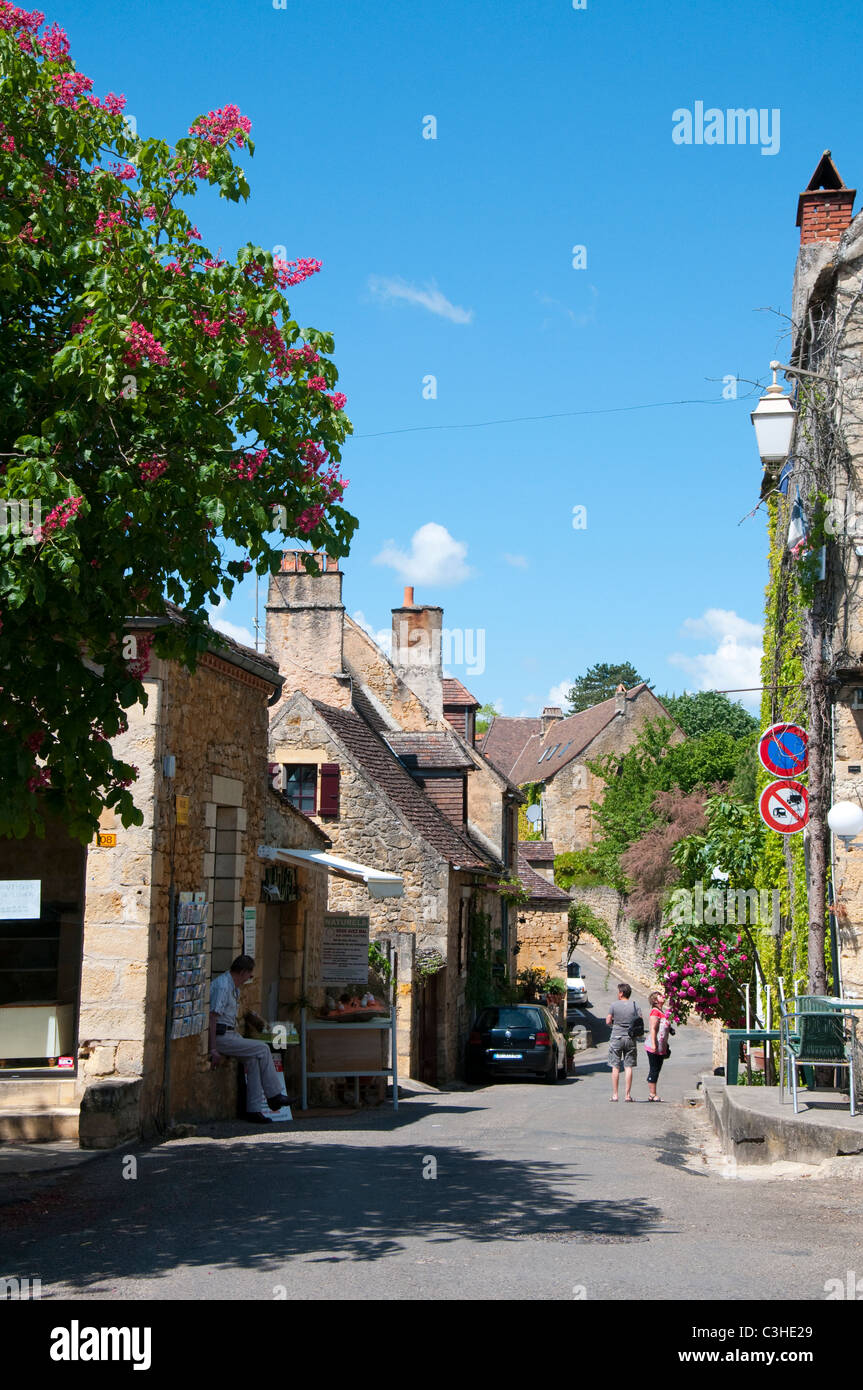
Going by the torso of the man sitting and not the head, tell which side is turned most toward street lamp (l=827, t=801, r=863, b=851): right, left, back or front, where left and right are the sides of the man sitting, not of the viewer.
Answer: front

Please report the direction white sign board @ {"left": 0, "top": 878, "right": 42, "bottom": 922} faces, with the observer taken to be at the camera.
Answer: facing the viewer

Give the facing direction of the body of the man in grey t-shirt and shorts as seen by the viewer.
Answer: away from the camera

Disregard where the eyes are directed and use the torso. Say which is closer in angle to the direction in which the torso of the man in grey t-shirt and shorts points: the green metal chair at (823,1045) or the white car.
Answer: the white car

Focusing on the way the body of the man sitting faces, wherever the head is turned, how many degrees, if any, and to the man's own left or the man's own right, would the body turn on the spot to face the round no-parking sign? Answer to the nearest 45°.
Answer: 0° — they already face it

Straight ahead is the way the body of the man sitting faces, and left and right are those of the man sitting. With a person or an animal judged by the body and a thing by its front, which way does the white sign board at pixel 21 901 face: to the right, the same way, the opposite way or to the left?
to the right

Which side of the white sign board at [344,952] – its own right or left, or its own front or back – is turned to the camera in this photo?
front

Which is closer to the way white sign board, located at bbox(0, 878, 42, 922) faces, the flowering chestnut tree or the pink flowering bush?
the flowering chestnut tree

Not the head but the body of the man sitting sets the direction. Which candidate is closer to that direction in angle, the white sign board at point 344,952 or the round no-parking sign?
the round no-parking sign
